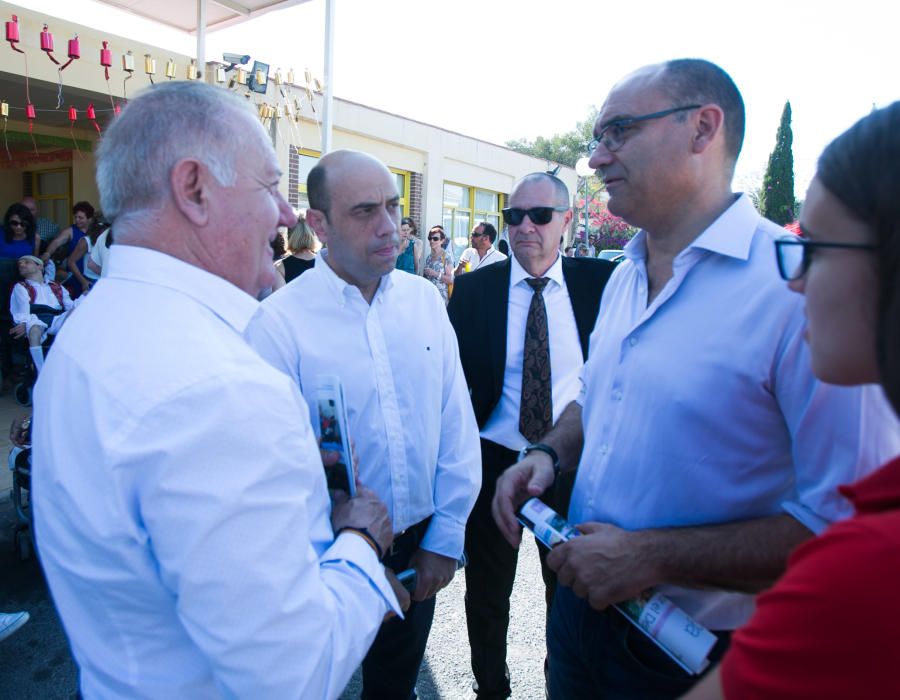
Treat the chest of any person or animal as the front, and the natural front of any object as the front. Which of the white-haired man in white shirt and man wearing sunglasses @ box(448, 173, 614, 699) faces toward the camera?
the man wearing sunglasses

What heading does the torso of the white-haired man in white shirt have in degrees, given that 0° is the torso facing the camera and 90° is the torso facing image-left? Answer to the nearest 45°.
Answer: approximately 225°

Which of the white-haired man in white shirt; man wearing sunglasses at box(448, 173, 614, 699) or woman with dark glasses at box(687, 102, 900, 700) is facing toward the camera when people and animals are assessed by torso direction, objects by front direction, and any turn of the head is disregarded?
the man wearing sunglasses

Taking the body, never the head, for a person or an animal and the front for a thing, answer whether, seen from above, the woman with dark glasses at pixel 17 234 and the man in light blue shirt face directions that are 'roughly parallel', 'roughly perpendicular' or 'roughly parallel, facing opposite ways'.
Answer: roughly perpendicular

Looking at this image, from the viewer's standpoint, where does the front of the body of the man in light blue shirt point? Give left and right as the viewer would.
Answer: facing the viewer and to the left of the viewer

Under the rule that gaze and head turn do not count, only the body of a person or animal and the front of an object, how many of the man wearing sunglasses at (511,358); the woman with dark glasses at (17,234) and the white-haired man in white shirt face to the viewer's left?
0

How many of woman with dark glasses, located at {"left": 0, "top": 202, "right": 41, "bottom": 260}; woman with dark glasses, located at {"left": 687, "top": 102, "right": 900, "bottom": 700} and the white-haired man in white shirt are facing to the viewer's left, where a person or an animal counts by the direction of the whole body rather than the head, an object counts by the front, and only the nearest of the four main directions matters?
1

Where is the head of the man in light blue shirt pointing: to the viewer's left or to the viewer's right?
to the viewer's left

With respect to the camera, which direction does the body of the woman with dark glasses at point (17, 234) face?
toward the camera

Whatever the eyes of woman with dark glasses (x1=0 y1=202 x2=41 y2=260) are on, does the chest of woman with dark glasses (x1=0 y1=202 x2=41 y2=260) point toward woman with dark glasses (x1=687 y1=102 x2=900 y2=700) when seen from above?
yes

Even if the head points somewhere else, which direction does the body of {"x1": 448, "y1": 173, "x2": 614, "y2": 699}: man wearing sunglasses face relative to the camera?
toward the camera

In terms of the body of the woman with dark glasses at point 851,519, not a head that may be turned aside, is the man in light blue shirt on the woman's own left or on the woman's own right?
on the woman's own right

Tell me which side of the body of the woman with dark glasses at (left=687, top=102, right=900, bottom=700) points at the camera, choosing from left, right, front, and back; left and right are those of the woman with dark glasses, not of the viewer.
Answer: left

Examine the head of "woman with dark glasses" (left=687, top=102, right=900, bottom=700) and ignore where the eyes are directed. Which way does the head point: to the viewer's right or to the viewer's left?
to the viewer's left

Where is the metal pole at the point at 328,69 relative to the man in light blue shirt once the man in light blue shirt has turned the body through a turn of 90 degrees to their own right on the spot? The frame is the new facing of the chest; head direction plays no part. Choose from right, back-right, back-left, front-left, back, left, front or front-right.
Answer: front

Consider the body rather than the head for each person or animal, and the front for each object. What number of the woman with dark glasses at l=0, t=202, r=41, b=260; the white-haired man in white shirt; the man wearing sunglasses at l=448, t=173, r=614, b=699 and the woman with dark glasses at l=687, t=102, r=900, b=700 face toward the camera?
2

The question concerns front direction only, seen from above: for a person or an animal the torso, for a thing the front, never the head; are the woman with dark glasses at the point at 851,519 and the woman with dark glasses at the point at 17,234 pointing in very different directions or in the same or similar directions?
very different directions

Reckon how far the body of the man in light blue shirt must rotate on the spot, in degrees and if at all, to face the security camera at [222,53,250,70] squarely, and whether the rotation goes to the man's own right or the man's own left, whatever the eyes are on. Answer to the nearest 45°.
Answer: approximately 90° to the man's own right
